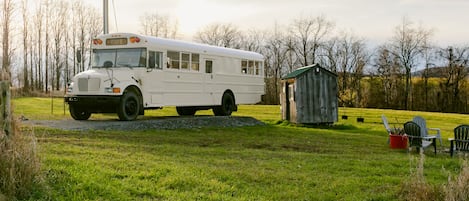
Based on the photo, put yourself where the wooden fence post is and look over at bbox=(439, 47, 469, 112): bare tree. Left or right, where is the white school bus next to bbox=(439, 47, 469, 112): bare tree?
left

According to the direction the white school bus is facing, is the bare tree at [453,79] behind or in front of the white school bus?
behind

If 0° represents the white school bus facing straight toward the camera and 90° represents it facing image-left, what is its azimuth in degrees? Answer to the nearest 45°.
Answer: approximately 45°

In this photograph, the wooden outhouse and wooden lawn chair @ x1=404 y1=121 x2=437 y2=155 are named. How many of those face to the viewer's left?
1

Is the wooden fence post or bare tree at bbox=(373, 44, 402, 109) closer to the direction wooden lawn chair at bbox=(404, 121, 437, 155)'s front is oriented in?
the bare tree
